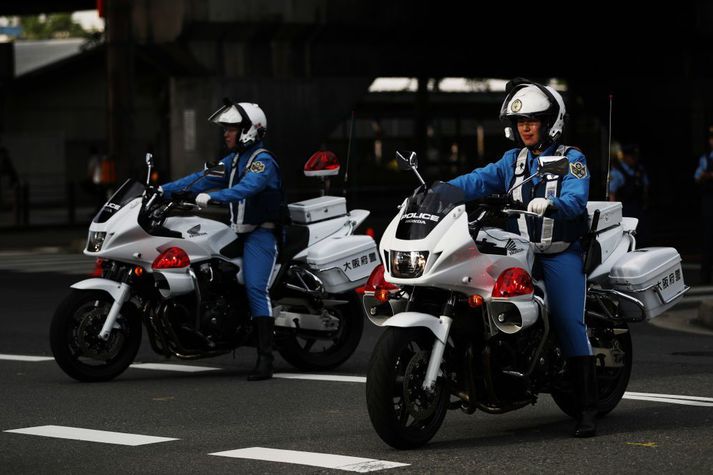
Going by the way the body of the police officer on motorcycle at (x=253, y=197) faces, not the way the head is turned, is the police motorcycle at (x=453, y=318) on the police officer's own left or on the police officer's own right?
on the police officer's own left

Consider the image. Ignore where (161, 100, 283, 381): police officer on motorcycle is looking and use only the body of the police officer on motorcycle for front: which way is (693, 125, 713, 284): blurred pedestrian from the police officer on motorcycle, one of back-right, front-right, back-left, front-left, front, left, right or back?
back-right

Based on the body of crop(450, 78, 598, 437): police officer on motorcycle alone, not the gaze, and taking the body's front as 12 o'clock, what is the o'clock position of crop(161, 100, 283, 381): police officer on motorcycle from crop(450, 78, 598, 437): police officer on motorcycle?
crop(161, 100, 283, 381): police officer on motorcycle is roughly at 3 o'clock from crop(450, 78, 598, 437): police officer on motorcycle.

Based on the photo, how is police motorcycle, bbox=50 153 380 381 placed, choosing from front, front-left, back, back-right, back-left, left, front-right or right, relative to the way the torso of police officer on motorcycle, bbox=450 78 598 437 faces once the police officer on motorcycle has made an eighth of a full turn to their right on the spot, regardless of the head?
front-right

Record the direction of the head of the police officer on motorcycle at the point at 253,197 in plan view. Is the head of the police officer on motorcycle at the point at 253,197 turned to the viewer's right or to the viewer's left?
to the viewer's left

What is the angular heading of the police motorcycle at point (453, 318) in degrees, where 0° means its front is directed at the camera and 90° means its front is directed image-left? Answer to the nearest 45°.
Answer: approximately 45°

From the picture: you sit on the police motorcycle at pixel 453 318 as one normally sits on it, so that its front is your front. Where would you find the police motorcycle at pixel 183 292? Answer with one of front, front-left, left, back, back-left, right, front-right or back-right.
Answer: right

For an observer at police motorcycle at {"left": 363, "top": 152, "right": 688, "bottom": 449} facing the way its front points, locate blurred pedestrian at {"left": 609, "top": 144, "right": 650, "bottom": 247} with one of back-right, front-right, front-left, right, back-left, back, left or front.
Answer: back-right

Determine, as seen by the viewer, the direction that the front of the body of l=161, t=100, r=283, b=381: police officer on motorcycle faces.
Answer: to the viewer's left

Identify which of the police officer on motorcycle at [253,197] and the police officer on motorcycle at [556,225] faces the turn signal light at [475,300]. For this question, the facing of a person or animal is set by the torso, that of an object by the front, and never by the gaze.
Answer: the police officer on motorcycle at [556,225]

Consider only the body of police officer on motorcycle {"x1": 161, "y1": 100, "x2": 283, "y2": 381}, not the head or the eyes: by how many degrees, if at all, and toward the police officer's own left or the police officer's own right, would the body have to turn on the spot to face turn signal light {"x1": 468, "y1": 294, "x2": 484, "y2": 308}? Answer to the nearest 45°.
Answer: approximately 90° to the police officer's own left

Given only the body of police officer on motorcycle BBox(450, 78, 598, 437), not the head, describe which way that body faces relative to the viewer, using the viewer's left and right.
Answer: facing the viewer and to the left of the viewer

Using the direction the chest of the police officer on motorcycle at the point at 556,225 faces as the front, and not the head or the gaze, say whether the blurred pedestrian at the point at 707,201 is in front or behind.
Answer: behind
